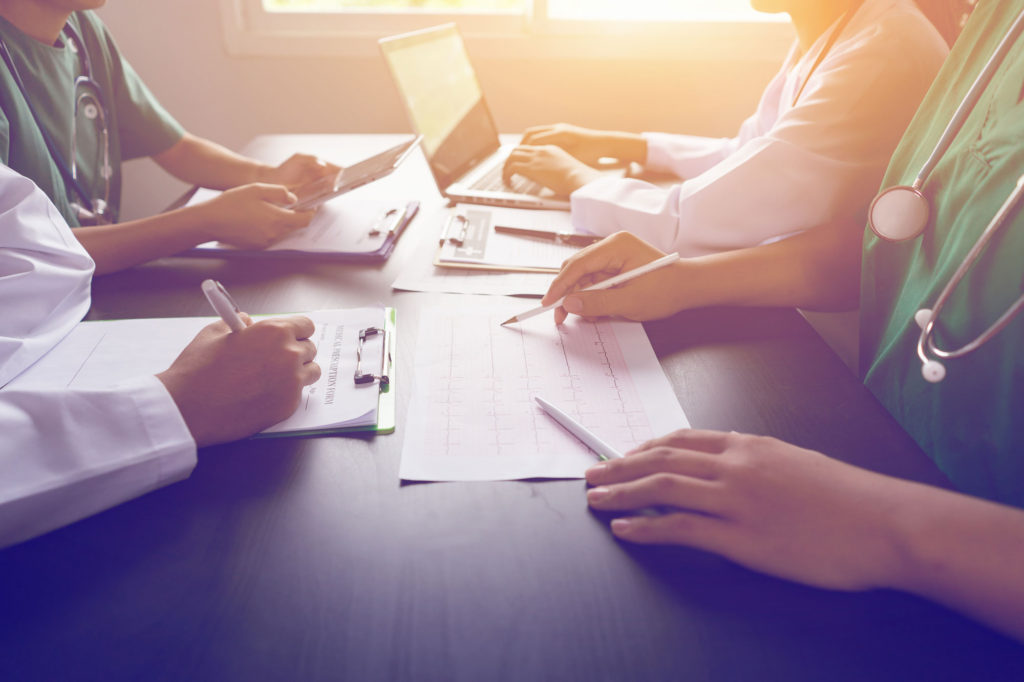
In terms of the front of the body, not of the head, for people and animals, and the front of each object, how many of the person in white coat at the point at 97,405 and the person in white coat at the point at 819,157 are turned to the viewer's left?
1

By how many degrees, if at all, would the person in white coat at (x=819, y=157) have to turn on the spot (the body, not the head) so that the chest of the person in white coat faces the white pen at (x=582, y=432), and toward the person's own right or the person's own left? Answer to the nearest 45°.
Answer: approximately 45° to the person's own left

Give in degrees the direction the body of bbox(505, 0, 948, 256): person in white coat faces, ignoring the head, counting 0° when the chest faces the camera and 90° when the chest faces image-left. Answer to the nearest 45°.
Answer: approximately 90°

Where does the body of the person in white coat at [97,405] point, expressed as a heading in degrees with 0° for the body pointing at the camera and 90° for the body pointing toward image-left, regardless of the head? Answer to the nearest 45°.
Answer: approximately 270°

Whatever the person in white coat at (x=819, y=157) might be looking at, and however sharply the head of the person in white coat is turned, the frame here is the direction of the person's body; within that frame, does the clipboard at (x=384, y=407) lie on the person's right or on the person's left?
on the person's left

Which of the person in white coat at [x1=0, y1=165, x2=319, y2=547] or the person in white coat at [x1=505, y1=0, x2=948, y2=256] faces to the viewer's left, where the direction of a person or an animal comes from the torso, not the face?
the person in white coat at [x1=505, y1=0, x2=948, y2=256]

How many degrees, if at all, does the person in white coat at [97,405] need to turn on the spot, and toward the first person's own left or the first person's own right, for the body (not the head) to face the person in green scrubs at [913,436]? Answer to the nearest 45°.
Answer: approximately 45° to the first person's own right
